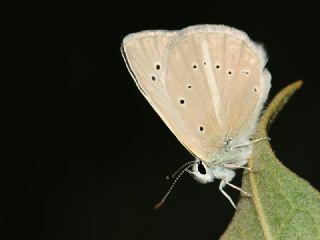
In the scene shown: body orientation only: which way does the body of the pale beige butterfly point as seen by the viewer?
to the viewer's left
